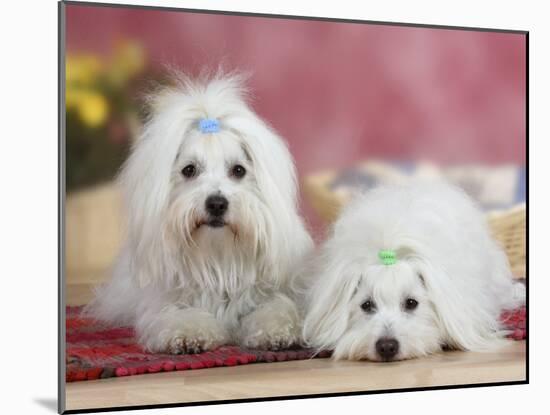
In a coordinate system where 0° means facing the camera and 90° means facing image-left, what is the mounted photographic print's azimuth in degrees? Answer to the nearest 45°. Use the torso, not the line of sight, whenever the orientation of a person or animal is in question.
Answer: approximately 315°
